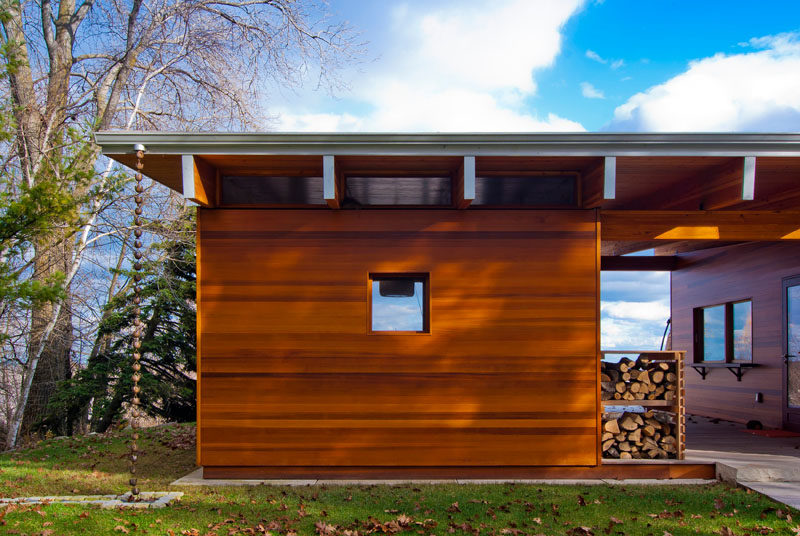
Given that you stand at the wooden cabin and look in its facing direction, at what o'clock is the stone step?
The stone step is roughly at 9 o'clock from the wooden cabin.

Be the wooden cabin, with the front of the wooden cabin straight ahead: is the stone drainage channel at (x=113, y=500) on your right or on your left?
on your right

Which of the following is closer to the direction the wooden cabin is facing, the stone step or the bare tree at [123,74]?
the stone step

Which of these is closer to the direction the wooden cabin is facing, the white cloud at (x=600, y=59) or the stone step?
the stone step
